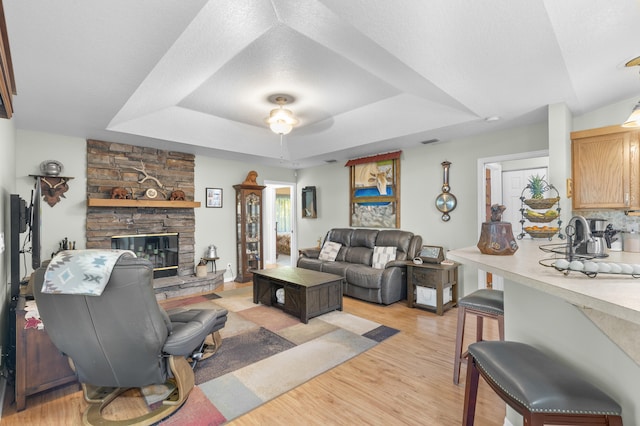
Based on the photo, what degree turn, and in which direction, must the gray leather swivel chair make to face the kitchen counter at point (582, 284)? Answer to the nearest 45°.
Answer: approximately 90° to its right

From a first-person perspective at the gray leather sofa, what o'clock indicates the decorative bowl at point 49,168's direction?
The decorative bowl is roughly at 1 o'clock from the gray leather sofa.

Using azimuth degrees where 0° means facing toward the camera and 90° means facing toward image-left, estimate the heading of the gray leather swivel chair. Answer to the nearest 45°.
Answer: approximately 225°

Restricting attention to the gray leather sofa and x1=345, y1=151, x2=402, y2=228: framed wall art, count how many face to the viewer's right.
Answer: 0

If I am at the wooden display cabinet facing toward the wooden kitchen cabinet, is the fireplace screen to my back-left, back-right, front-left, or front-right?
back-right

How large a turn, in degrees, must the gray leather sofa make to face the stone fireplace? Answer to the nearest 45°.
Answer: approximately 45° to its right

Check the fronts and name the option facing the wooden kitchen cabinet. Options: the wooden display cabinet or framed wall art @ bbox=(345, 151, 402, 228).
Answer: the wooden display cabinet

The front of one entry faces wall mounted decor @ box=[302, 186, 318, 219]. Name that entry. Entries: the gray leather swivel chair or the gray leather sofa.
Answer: the gray leather swivel chair

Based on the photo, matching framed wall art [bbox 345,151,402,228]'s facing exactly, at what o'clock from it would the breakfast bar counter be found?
The breakfast bar counter is roughly at 10 o'clock from the framed wall art.

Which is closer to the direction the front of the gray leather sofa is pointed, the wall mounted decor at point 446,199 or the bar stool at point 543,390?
the bar stool

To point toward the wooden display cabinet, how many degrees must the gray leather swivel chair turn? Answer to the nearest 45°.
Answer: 0° — it already faces it

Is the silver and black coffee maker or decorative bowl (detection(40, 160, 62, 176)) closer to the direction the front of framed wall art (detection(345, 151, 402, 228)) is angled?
the decorative bowl

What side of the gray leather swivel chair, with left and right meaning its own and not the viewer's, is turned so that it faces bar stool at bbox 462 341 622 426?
right

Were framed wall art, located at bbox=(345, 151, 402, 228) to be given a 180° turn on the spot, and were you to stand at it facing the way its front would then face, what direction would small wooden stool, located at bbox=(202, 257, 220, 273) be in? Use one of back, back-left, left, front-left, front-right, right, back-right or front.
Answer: back-left

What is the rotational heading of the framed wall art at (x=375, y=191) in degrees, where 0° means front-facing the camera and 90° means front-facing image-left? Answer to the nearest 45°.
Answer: approximately 45°

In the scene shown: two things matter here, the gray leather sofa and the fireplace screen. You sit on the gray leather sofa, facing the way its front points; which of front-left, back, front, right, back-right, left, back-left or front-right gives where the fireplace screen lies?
front-right

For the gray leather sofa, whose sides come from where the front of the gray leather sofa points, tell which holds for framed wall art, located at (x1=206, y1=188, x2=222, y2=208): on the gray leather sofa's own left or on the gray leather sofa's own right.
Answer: on the gray leather sofa's own right
